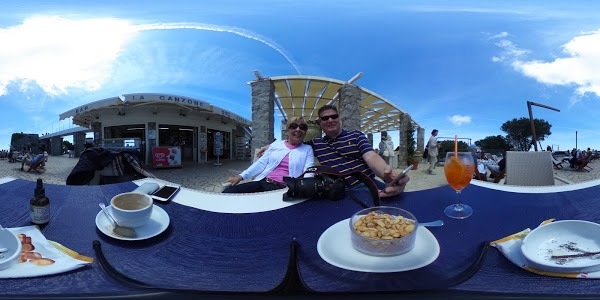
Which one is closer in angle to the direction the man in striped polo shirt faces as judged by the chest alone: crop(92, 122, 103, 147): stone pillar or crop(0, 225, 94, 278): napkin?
the napkin

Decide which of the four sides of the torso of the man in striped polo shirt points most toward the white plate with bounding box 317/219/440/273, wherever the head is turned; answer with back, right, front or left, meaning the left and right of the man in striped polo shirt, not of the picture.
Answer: front

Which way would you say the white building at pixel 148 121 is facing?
toward the camera

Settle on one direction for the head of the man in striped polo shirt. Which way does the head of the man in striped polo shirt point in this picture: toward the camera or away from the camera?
toward the camera

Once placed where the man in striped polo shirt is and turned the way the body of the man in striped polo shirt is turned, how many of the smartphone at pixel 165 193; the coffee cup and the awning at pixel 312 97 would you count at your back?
1

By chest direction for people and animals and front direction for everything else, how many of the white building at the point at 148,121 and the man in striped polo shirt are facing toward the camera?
2

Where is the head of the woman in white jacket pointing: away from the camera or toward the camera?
toward the camera

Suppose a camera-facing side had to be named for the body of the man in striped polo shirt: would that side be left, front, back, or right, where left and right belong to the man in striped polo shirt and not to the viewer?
front

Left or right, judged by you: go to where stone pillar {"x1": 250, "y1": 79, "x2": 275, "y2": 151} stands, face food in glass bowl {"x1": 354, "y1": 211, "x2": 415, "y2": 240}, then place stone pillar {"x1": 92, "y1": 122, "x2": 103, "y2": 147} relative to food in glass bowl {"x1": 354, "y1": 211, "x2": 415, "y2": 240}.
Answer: right

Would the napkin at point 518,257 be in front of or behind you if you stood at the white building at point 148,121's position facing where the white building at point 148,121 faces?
in front
